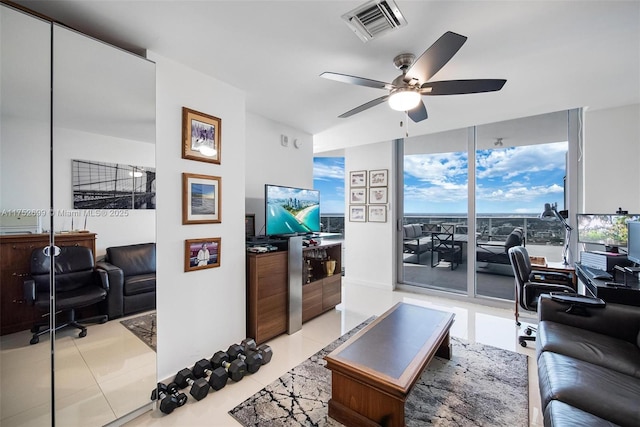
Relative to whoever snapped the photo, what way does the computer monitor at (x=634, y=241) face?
facing the viewer and to the left of the viewer

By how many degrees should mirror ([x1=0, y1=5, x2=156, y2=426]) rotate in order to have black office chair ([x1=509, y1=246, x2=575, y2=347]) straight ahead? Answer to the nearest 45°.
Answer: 0° — it already faces it

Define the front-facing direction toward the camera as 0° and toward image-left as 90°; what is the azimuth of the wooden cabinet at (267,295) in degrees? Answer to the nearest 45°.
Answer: approximately 315°

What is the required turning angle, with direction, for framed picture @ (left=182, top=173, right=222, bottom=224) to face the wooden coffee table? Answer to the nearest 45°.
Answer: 0° — it already faces it

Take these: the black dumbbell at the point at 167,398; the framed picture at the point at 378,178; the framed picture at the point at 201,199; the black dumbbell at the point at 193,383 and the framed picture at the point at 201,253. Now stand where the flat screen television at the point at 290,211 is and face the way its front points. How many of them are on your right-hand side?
4

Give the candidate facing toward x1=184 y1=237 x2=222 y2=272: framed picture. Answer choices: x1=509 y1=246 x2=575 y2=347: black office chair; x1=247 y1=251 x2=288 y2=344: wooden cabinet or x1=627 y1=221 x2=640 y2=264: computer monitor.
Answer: the computer monitor

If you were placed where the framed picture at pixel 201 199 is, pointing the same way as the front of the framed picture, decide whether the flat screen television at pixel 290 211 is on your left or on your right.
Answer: on your left

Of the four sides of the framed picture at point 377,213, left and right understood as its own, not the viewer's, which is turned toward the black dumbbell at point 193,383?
front

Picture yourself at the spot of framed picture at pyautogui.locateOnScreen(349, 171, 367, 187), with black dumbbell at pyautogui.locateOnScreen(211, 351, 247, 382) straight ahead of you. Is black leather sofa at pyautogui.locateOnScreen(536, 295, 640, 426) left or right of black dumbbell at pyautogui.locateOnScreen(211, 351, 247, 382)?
left

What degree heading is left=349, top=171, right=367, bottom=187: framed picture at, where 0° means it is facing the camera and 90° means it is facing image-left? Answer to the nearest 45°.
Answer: approximately 0°

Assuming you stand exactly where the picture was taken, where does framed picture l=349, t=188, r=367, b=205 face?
facing the viewer

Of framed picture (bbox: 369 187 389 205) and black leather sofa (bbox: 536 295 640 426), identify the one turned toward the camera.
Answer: the framed picture
